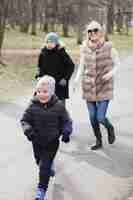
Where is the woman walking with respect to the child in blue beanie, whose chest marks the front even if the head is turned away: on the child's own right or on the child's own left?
on the child's own left

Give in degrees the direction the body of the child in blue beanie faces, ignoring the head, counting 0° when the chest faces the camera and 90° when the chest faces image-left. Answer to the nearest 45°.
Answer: approximately 0°

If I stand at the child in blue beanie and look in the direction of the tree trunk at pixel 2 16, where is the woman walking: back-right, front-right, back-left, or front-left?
back-right

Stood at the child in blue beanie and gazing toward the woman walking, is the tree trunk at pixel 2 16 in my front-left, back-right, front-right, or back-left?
back-left

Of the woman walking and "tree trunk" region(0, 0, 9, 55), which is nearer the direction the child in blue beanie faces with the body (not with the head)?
the woman walking

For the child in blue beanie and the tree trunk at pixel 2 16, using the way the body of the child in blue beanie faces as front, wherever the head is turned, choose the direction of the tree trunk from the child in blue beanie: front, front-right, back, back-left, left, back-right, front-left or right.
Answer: back
